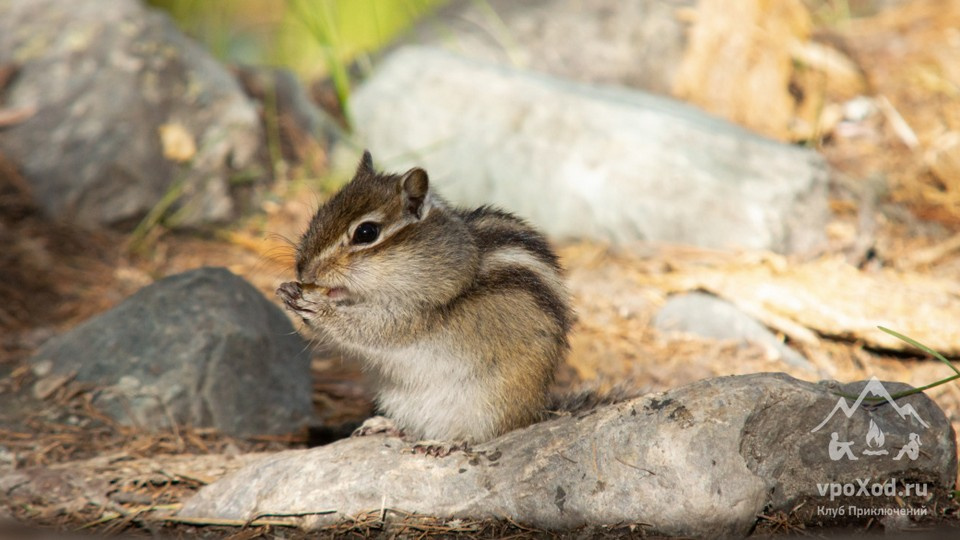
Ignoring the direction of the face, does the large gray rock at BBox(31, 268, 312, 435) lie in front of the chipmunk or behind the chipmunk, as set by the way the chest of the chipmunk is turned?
in front

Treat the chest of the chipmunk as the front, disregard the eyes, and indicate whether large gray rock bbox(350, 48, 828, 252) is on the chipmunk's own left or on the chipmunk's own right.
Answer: on the chipmunk's own right

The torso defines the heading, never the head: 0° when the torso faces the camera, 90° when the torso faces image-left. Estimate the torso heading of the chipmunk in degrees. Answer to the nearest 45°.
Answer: approximately 90°
